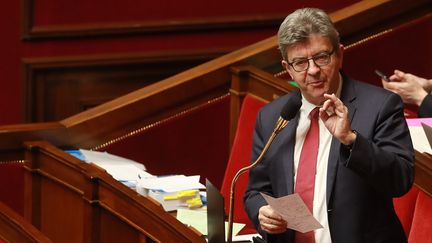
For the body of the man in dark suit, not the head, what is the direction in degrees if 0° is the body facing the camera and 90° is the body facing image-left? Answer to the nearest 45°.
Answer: approximately 45°

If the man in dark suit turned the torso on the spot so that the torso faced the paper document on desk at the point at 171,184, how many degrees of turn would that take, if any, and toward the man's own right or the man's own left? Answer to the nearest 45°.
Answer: approximately 90° to the man's own right

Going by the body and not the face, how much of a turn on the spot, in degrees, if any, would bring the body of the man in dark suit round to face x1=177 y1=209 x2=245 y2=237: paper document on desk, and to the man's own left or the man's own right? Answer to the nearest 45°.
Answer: approximately 90° to the man's own right
